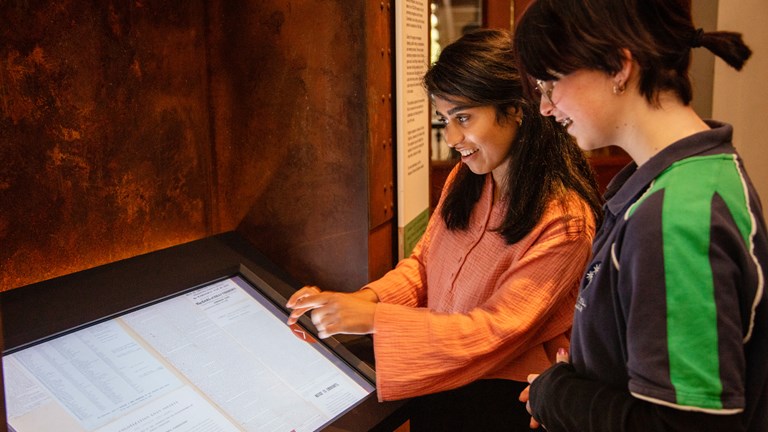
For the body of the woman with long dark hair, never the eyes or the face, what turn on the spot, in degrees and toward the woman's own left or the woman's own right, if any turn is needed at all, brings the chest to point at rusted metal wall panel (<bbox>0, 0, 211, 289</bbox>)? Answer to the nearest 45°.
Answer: approximately 45° to the woman's own right

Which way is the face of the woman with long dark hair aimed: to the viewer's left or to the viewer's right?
to the viewer's left

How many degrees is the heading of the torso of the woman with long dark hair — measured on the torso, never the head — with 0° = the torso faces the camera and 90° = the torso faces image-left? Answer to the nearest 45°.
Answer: approximately 45°
